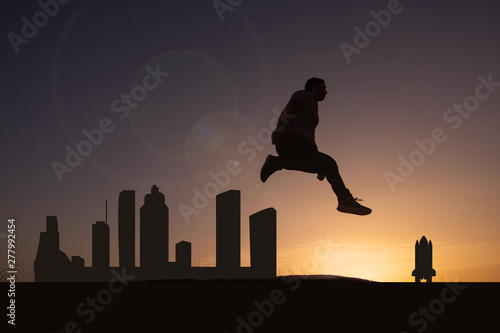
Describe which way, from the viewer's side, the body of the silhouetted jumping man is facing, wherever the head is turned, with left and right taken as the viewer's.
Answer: facing to the right of the viewer

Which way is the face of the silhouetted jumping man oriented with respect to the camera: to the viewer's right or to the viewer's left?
to the viewer's right

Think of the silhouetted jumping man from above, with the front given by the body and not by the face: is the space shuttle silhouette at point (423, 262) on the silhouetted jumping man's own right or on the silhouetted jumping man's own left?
on the silhouetted jumping man's own left

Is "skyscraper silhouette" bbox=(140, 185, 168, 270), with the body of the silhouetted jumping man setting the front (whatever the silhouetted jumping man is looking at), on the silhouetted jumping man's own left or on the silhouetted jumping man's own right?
on the silhouetted jumping man's own left
